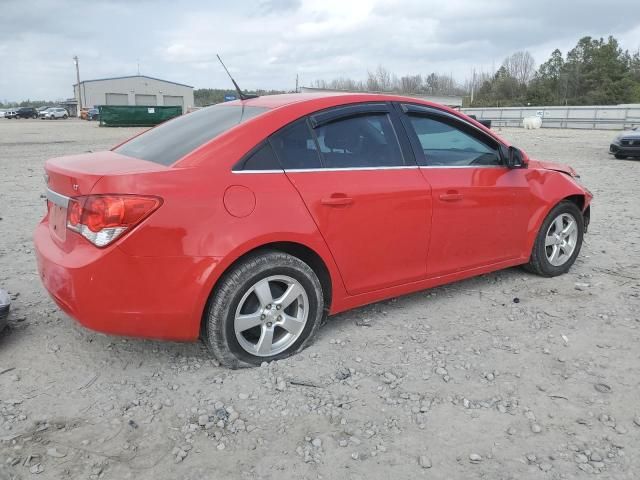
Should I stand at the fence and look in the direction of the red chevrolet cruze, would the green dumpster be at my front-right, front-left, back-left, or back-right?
front-right

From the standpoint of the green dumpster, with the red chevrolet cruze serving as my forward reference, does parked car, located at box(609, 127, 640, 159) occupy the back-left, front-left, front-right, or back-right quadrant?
front-left

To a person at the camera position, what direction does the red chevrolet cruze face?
facing away from the viewer and to the right of the viewer

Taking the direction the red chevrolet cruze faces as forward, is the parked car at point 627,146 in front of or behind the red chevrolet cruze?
in front

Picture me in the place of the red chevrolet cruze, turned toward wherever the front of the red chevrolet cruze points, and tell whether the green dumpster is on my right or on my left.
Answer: on my left

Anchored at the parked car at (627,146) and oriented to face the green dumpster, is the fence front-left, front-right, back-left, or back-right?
front-right

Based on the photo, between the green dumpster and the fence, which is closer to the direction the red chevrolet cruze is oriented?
the fence

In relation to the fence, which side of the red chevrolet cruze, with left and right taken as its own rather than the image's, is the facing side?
front
